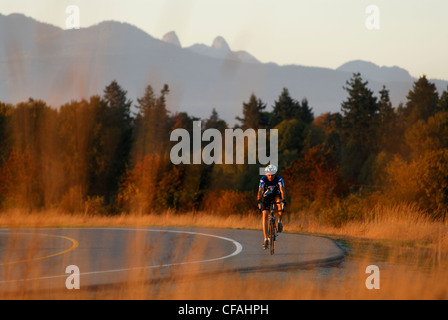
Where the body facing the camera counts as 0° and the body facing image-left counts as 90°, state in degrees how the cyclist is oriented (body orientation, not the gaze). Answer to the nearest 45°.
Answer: approximately 0°
